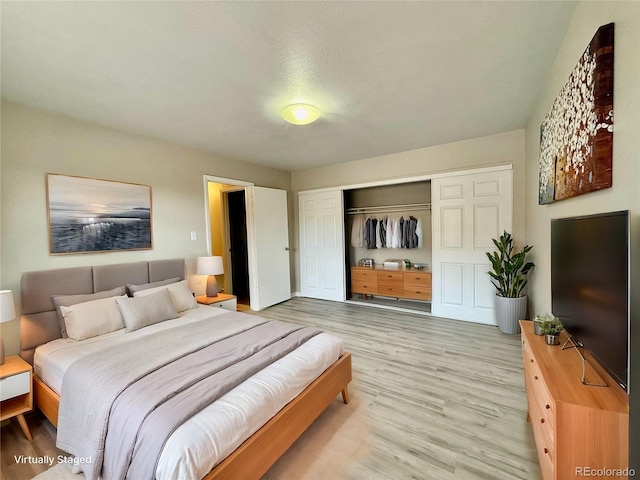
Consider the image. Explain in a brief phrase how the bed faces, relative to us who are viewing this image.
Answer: facing the viewer and to the right of the viewer

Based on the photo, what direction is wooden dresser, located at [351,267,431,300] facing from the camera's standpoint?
toward the camera

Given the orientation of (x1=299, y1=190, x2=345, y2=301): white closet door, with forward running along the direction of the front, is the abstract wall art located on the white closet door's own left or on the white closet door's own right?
on the white closet door's own left

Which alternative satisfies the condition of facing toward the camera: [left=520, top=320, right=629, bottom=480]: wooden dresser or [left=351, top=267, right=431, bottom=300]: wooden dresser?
[left=351, top=267, right=431, bottom=300]: wooden dresser

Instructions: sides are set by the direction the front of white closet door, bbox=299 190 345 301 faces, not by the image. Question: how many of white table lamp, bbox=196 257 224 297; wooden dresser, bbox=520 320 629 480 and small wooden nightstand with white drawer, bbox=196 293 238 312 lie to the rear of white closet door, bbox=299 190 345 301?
0

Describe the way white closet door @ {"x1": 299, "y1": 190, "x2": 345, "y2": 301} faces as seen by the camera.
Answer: facing the viewer and to the left of the viewer

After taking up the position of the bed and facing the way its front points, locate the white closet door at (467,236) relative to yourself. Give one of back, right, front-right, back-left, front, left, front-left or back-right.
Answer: front-left

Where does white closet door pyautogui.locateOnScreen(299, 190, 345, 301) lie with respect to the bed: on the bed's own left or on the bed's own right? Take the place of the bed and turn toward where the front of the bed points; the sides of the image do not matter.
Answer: on the bed's own left

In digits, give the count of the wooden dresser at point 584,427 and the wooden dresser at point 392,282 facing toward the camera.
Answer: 1

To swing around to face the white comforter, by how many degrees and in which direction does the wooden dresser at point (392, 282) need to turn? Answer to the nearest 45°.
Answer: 0° — it already faces it

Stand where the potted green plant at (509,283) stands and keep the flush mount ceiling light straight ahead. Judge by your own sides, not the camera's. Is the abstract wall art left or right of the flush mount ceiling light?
left

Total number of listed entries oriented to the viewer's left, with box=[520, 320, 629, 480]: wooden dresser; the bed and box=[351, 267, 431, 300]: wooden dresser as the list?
1

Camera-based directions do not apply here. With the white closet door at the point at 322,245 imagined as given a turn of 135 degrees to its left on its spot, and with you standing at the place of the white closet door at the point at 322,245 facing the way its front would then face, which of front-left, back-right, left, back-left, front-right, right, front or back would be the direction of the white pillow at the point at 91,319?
back-right

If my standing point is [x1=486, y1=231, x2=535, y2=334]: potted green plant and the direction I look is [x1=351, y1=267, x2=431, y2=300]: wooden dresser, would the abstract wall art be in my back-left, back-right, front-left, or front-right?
back-left

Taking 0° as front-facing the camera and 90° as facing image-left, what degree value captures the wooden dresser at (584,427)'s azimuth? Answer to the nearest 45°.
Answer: approximately 90°

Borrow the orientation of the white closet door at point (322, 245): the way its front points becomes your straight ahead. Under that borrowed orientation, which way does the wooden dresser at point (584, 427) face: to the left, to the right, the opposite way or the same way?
to the right
